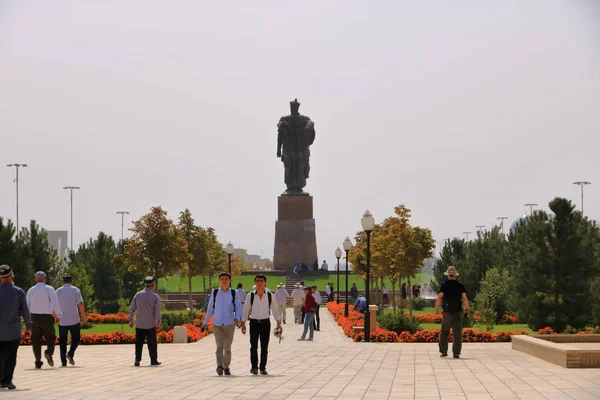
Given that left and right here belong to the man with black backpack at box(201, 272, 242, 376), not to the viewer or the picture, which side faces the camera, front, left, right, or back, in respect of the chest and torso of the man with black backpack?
front

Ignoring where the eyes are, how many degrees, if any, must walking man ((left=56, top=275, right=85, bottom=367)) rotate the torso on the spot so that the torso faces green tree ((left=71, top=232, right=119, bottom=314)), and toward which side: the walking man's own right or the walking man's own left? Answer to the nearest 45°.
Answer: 0° — they already face it

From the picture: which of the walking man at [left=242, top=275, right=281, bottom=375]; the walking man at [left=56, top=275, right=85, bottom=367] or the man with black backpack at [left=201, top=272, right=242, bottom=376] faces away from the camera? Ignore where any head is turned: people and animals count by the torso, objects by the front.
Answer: the walking man at [left=56, top=275, right=85, bottom=367]

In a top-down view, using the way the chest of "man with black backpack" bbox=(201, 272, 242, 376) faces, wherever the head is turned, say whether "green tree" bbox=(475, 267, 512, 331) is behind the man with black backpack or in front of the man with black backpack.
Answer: behind

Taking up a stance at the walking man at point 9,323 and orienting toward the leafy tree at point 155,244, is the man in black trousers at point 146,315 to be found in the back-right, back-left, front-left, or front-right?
front-right

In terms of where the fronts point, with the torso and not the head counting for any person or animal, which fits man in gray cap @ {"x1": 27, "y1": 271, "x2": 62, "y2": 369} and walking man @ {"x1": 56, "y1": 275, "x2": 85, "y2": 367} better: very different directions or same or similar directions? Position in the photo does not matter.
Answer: same or similar directions

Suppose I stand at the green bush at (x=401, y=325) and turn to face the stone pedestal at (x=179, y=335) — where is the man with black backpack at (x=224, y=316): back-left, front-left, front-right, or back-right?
front-left

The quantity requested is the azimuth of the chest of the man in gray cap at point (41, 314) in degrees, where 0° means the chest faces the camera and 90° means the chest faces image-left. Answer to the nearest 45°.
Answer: approximately 180°

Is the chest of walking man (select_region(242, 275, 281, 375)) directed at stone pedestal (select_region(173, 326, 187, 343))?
no

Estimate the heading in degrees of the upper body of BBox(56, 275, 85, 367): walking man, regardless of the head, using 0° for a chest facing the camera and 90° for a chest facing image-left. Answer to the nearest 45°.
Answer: approximately 180°

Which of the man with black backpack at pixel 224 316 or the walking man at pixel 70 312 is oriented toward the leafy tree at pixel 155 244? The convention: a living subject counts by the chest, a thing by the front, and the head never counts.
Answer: the walking man

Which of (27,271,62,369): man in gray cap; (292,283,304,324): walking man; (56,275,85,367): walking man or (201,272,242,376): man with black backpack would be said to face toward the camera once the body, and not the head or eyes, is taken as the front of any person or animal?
the man with black backpack
